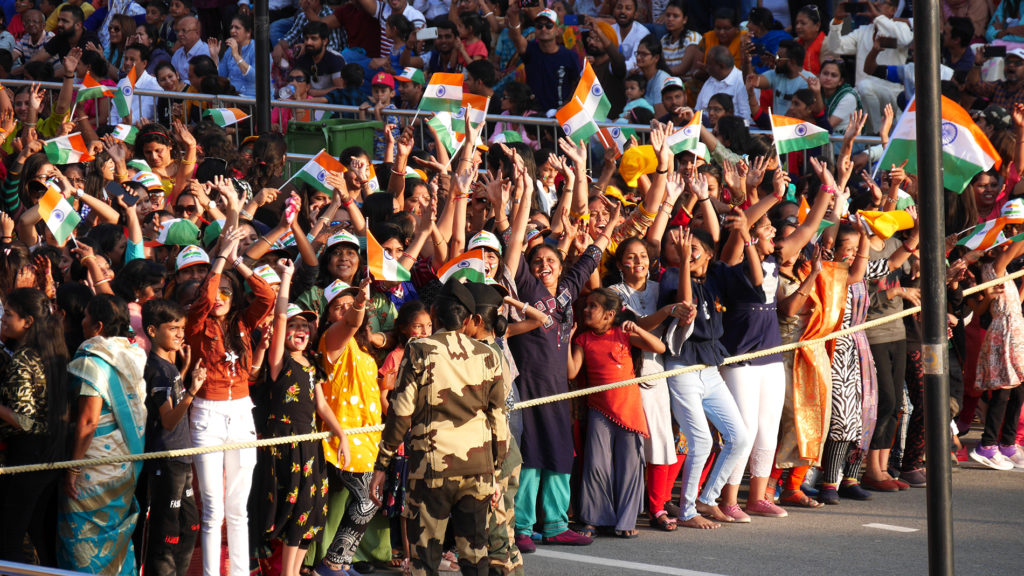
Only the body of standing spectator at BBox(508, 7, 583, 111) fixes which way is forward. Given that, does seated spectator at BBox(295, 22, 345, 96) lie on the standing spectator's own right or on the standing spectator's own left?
on the standing spectator's own right

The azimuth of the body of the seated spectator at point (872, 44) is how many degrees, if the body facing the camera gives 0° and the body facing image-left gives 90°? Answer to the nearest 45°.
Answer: approximately 0°

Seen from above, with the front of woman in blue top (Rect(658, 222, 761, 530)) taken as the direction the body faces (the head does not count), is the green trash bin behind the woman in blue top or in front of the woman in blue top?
behind

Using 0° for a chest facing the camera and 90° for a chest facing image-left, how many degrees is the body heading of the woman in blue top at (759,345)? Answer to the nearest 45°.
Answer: approximately 315°

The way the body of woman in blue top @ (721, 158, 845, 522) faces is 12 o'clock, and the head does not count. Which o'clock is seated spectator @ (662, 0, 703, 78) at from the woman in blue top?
The seated spectator is roughly at 7 o'clock from the woman in blue top.

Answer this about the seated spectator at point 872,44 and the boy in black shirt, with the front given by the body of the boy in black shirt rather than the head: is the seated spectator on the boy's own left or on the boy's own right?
on the boy's own left

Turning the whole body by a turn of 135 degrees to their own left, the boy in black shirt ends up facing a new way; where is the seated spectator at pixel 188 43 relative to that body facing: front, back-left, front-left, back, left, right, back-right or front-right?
front

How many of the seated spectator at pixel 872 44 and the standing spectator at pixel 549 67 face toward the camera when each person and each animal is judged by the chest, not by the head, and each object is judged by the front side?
2

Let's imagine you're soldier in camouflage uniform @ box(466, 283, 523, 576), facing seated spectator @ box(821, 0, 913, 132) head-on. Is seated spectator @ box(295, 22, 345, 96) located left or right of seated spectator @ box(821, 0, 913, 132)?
left
